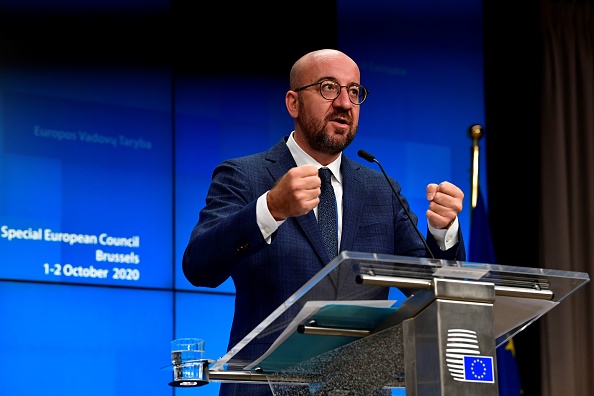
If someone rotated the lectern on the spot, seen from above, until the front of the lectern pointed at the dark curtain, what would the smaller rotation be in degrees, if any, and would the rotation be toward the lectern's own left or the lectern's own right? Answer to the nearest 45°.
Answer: approximately 135° to the lectern's own left

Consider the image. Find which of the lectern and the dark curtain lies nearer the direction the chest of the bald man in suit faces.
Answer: the lectern

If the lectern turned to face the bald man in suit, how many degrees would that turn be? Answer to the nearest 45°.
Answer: approximately 135° to its left

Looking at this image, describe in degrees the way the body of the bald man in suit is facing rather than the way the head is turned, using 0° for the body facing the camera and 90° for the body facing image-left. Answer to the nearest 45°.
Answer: approximately 315°

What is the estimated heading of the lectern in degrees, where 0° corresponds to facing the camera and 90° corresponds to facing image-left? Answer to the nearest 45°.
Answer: approximately 315°
